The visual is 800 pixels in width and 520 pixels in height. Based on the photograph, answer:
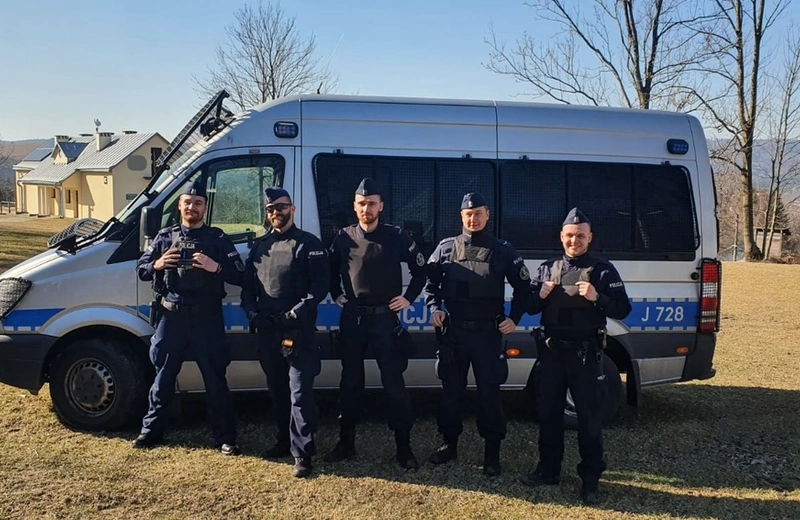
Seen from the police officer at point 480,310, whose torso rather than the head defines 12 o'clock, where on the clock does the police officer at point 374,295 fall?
the police officer at point 374,295 is roughly at 3 o'clock from the police officer at point 480,310.

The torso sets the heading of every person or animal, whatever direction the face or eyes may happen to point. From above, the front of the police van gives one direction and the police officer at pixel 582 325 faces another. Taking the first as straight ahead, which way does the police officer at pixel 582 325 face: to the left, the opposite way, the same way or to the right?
to the left

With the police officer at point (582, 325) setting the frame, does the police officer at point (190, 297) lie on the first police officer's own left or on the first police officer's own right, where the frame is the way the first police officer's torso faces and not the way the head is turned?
on the first police officer's own right

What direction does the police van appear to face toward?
to the viewer's left

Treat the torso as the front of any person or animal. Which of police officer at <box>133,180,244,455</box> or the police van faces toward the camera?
the police officer

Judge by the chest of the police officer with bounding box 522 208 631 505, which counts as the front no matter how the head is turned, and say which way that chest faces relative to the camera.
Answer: toward the camera

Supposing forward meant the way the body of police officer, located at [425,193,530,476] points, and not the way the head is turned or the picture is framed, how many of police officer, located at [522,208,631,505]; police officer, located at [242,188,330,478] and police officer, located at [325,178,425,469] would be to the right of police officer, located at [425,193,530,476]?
2

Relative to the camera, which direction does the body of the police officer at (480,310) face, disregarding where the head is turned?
toward the camera

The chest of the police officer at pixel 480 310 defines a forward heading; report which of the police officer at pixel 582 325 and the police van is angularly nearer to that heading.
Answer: the police officer

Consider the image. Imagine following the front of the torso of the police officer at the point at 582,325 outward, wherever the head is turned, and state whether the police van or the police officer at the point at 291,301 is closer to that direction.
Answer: the police officer

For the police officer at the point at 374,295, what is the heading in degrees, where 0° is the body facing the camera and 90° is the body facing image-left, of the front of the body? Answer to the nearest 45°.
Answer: approximately 0°

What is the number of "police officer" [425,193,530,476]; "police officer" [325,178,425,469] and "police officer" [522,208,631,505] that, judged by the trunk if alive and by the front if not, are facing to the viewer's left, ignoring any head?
0

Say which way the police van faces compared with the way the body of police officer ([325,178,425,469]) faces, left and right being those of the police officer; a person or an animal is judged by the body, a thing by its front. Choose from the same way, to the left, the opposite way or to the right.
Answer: to the right

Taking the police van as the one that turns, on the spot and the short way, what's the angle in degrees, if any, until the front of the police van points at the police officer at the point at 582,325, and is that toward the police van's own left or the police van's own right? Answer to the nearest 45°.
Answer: approximately 135° to the police van's own left
